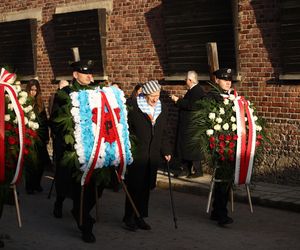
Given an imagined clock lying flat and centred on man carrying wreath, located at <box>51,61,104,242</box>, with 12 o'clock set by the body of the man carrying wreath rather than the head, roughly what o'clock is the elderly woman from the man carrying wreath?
The elderly woman is roughly at 10 o'clock from the man carrying wreath.

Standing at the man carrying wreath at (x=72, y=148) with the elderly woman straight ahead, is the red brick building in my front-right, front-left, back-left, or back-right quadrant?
front-left

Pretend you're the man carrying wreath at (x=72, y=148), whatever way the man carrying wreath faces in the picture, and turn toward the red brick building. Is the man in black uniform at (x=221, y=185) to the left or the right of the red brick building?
right

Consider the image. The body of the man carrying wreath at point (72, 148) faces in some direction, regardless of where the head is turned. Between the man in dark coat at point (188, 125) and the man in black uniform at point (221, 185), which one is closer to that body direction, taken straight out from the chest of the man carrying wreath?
the man in black uniform

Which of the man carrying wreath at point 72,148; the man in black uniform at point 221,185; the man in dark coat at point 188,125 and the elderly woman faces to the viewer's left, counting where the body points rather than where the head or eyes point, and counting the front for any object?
the man in dark coat

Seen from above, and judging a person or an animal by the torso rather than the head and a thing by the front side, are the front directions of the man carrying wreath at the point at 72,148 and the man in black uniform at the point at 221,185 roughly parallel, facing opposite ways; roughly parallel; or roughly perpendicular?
roughly parallel

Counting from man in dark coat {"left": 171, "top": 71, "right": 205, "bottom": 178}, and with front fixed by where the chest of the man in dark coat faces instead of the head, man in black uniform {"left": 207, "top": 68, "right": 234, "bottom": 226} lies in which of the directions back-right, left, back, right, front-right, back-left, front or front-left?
left

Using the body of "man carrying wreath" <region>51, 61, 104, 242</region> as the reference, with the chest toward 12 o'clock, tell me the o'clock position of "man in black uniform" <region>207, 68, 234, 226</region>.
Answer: The man in black uniform is roughly at 10 o'clock from the man carrying wreath.

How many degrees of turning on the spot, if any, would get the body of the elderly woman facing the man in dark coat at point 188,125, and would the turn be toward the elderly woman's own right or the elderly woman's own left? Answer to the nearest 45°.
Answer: approximately 135° to the elderly woman's own left

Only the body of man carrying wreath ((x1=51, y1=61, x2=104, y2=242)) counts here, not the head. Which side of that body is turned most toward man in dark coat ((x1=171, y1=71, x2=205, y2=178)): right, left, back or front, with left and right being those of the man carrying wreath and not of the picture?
left

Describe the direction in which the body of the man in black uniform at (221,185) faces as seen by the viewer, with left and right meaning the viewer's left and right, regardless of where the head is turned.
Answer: facing the viewer and to the right of the viewer

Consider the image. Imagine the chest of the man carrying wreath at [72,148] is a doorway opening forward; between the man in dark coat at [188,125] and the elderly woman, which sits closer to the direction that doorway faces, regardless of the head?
the elderly woman

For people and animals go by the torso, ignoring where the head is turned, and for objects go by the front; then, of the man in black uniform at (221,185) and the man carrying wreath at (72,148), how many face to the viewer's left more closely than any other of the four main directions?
0
